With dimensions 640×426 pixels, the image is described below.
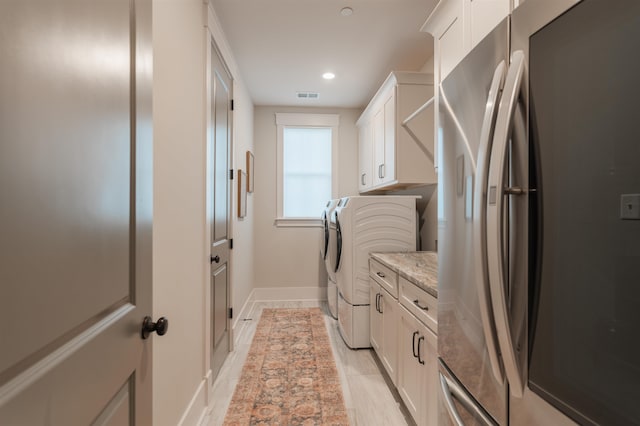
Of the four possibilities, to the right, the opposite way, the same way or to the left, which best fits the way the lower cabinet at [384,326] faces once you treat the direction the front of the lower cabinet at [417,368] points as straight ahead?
the same way

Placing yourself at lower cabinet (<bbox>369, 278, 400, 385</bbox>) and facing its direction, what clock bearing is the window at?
The window is roughly at 2 o'clock from the lower cabinet.

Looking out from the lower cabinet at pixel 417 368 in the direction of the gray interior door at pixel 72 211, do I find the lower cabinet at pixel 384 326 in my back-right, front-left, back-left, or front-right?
back-right

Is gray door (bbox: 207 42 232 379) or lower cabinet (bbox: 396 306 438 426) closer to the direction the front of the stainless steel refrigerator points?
the gray door

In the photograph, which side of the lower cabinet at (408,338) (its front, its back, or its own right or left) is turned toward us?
left

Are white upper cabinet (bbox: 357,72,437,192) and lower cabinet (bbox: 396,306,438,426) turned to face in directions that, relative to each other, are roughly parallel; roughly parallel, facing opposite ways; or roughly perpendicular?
roughly parallel

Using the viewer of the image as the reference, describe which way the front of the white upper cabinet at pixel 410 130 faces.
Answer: facing to the left of the viewer

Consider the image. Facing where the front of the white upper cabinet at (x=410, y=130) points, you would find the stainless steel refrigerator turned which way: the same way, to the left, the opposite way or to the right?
the same way

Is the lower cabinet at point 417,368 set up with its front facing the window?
no

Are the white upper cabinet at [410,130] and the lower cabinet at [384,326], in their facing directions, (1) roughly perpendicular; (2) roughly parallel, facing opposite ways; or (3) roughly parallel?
roughly parallel

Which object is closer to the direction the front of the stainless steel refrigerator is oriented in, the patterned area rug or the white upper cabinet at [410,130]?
the patterned area rug

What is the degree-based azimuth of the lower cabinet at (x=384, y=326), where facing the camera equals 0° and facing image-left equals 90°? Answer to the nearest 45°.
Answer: approximately 90°

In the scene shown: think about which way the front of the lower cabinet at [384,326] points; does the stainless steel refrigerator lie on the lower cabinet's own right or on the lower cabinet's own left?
on the lower cabinet's own left

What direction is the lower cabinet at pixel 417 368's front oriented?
to the viewer's left

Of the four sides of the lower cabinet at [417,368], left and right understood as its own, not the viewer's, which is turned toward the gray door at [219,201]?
front
